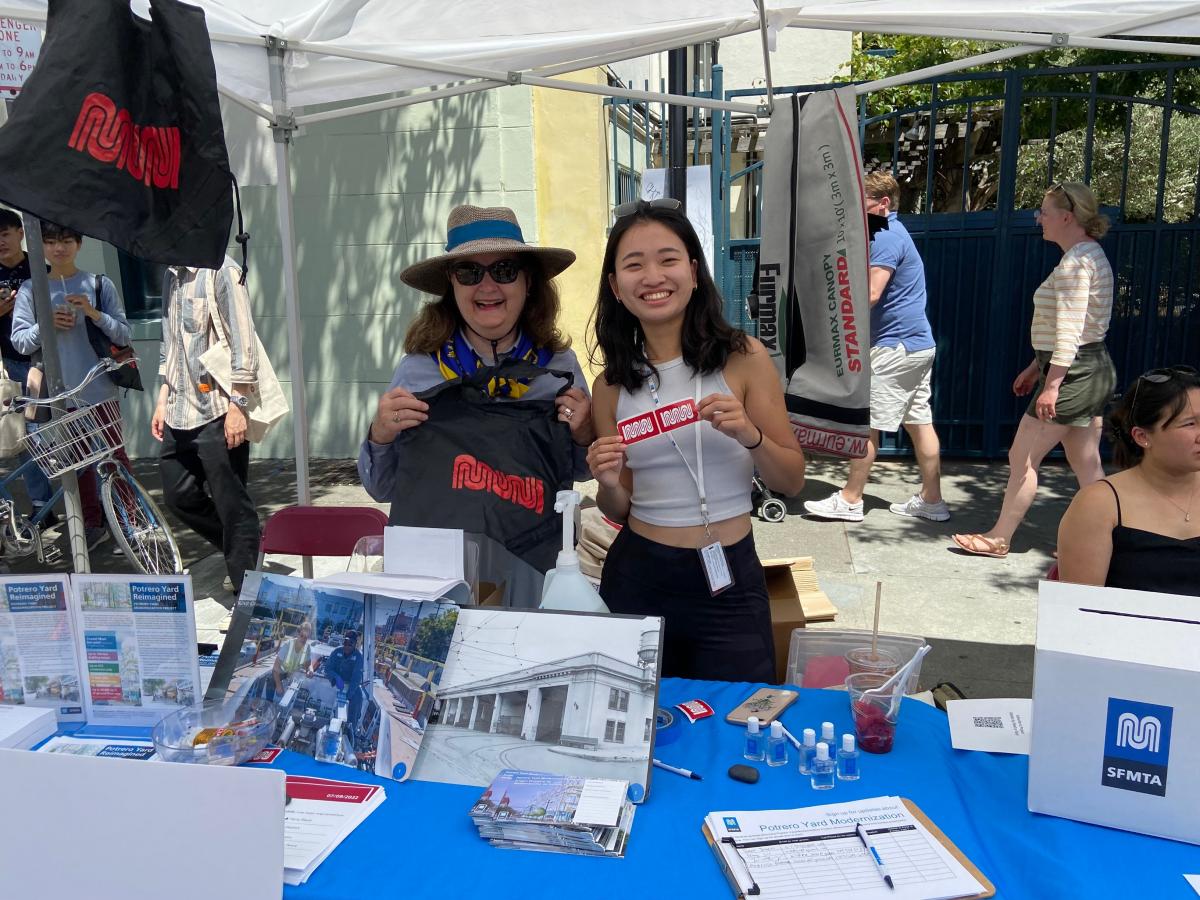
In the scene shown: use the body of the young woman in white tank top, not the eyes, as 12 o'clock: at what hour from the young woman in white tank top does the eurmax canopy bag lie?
The eurmax canopy bag is roughly at 7 o'clock from the young woman in white tank top.

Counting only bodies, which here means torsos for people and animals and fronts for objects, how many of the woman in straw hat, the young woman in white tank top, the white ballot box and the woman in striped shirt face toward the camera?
3

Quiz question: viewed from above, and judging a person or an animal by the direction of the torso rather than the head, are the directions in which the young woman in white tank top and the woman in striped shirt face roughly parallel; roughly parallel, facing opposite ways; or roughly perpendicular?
roughly perpendicular

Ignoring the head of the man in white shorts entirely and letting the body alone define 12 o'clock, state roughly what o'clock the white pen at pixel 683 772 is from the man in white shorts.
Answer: The white pen is roughly at 9 o'clock from the man in white shorts.

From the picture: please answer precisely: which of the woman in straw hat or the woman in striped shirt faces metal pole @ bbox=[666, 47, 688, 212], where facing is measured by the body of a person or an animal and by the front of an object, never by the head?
the woman in striped shirt

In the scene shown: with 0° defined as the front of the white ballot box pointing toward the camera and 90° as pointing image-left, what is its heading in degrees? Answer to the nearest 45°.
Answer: approximately 0°

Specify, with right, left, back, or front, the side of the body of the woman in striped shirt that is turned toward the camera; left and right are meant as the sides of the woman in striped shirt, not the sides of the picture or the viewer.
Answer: left

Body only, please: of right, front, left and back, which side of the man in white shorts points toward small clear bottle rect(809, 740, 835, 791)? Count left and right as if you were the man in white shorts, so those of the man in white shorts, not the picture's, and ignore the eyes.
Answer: left

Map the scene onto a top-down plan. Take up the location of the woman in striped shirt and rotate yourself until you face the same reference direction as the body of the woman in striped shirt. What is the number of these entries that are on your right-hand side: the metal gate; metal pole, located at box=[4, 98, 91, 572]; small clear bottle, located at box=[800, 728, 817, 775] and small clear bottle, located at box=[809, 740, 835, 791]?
1

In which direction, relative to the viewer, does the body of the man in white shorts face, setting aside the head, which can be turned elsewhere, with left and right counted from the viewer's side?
facing to the left of the viewer

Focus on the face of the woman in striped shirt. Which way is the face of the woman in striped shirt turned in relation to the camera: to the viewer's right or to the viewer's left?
to the viewer's left

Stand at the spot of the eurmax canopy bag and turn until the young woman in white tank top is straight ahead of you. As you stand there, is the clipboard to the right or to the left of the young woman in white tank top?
left
